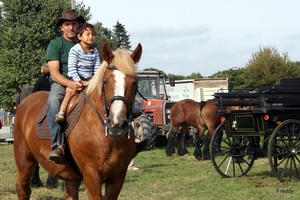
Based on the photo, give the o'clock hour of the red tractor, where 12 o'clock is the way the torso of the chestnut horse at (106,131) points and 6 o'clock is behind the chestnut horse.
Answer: The red tractor is roughly at 8 o'clock from the chestnut horse.

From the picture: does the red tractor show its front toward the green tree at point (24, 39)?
no

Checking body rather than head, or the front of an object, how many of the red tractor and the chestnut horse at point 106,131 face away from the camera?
0

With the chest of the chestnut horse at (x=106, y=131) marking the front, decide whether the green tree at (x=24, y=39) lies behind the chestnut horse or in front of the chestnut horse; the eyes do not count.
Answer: behind

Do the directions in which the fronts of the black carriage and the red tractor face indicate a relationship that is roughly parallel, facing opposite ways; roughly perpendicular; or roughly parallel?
roughly perpendicular

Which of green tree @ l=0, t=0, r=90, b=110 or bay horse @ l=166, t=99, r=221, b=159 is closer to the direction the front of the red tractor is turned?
the bay horse

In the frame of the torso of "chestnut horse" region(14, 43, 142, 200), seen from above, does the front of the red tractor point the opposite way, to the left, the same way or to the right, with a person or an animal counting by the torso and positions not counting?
the same way

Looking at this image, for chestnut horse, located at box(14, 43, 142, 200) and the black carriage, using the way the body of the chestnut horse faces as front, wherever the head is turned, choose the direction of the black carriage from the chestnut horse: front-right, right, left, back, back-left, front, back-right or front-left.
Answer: left

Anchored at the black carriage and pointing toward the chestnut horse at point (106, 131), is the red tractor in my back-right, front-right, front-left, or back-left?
back-right

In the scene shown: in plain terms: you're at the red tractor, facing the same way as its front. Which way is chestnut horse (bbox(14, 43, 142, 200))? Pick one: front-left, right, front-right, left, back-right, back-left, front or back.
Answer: front-right

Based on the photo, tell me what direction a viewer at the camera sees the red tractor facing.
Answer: facing the viewer and to the right of the viewer

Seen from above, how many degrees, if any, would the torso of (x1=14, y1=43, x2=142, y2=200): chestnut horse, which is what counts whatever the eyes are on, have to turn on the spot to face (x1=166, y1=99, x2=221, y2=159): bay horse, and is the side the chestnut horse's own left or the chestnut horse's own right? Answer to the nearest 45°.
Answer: approximately 135° to the chestnut horse's own left
